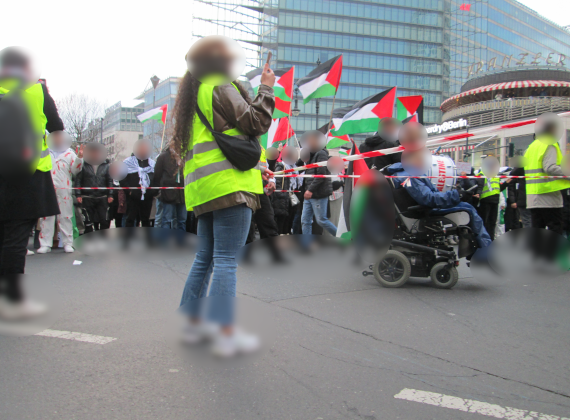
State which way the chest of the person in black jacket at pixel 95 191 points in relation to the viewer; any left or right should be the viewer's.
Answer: facing the viewer

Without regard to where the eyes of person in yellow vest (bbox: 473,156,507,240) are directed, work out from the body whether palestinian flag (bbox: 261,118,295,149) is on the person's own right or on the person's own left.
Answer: on the person's own right

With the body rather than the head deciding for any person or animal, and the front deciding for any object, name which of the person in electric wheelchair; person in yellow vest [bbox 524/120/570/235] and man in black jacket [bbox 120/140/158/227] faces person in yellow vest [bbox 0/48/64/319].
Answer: the man in black jacket

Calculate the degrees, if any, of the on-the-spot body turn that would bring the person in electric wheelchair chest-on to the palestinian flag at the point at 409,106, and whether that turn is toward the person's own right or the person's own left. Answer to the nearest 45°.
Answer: approximately 90° to the person's own left

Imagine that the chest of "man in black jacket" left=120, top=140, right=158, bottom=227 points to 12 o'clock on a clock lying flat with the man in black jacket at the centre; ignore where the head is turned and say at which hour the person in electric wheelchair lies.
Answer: The person in electric wheelchair is roughly at 11 o'clock from the man in black jacket.

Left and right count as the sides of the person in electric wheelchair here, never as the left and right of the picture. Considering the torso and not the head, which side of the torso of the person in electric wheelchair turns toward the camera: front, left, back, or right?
right

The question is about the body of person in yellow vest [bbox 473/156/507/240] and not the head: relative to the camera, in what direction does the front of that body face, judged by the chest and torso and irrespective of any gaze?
toward the camera

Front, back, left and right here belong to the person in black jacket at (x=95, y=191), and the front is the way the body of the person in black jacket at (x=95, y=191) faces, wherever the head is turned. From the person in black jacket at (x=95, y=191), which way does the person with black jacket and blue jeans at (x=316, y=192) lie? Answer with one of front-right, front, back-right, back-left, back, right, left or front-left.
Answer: front-left

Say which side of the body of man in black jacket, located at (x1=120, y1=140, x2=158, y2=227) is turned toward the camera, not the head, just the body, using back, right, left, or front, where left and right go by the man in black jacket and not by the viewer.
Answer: front

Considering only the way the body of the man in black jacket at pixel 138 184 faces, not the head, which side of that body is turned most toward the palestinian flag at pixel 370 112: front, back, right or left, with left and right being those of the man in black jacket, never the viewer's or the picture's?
left

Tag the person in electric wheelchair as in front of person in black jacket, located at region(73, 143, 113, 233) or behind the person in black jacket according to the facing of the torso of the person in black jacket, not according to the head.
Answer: in front
